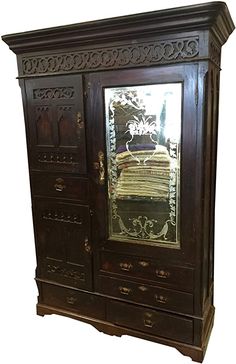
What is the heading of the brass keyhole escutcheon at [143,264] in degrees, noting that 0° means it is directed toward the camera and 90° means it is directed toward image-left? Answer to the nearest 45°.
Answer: approximately 0°

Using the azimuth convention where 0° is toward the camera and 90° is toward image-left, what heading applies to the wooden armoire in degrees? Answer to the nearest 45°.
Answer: approximately 45°
